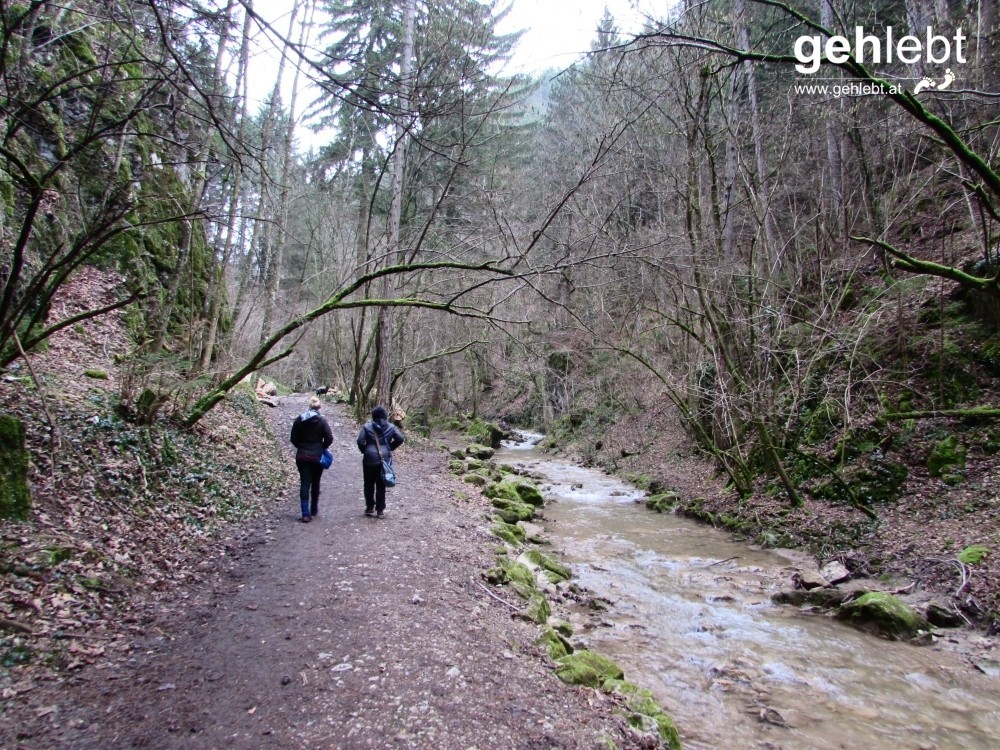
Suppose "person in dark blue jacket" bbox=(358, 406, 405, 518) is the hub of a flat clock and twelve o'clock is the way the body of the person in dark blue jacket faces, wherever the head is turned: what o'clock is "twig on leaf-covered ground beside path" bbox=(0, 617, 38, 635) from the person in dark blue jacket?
The twig on leaf-covered ground beside path is roughly at 7 o'clock from the person in dark blue jacket.

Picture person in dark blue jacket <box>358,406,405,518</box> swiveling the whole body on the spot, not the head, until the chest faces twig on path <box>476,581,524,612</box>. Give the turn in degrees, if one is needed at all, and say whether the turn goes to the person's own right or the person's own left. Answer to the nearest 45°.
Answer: approximately 135° to the person's own right

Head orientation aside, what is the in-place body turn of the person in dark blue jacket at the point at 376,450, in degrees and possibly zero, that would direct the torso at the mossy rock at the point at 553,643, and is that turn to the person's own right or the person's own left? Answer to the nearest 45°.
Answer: approximately 135° to the person's own right

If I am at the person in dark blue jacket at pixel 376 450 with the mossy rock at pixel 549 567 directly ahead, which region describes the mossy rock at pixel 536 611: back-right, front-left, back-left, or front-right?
front-right

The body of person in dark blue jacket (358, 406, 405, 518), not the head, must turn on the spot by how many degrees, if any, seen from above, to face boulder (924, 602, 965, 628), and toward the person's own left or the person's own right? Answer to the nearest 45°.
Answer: approximately 135° to the person's own right

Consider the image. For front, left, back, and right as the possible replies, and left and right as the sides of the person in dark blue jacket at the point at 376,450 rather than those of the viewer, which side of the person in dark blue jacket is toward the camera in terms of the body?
back

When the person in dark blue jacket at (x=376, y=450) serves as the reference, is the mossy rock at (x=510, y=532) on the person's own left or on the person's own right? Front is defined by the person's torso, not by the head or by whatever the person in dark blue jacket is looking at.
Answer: on the person's own right

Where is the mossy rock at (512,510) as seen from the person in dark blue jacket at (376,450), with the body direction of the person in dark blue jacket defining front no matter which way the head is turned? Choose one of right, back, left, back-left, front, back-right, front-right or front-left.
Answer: front-right

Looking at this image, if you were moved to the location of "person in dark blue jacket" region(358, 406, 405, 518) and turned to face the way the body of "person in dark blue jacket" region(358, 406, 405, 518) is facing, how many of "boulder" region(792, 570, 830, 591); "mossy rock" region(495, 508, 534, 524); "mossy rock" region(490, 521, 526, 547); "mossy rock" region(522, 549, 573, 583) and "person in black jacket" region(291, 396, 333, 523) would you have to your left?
1

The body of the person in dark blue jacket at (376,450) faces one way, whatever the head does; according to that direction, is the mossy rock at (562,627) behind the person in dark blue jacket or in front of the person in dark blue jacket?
behind

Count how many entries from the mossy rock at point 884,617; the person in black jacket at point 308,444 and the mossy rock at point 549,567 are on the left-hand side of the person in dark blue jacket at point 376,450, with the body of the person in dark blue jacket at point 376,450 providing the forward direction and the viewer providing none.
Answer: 1

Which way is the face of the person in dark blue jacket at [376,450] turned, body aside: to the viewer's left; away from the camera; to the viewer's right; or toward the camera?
away from the camera

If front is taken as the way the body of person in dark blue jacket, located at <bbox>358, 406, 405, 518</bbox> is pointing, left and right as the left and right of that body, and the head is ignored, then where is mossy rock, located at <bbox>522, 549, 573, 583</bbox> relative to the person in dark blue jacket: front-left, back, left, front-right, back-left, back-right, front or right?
right

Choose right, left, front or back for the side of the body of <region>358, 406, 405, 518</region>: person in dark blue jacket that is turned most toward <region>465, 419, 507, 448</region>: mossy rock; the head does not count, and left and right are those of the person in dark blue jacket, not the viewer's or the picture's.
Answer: front
